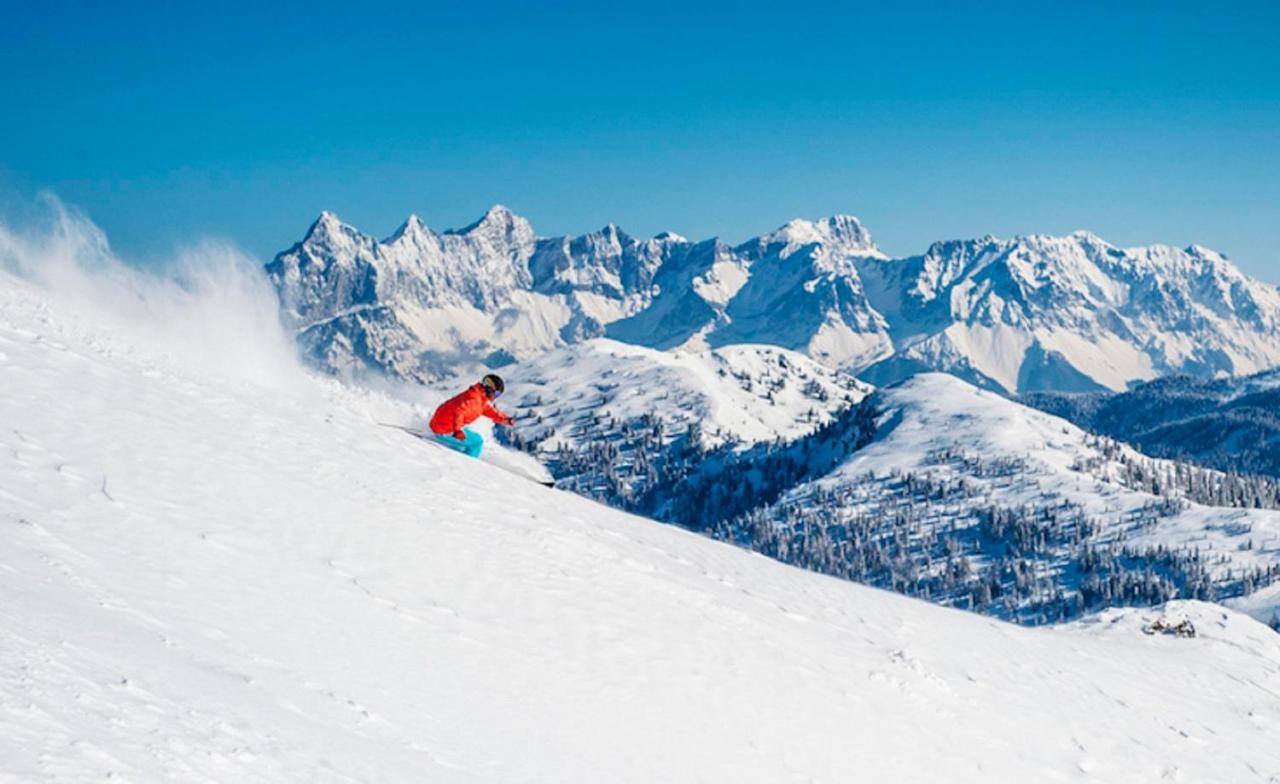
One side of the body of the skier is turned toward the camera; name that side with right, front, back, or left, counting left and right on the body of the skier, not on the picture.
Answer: right
